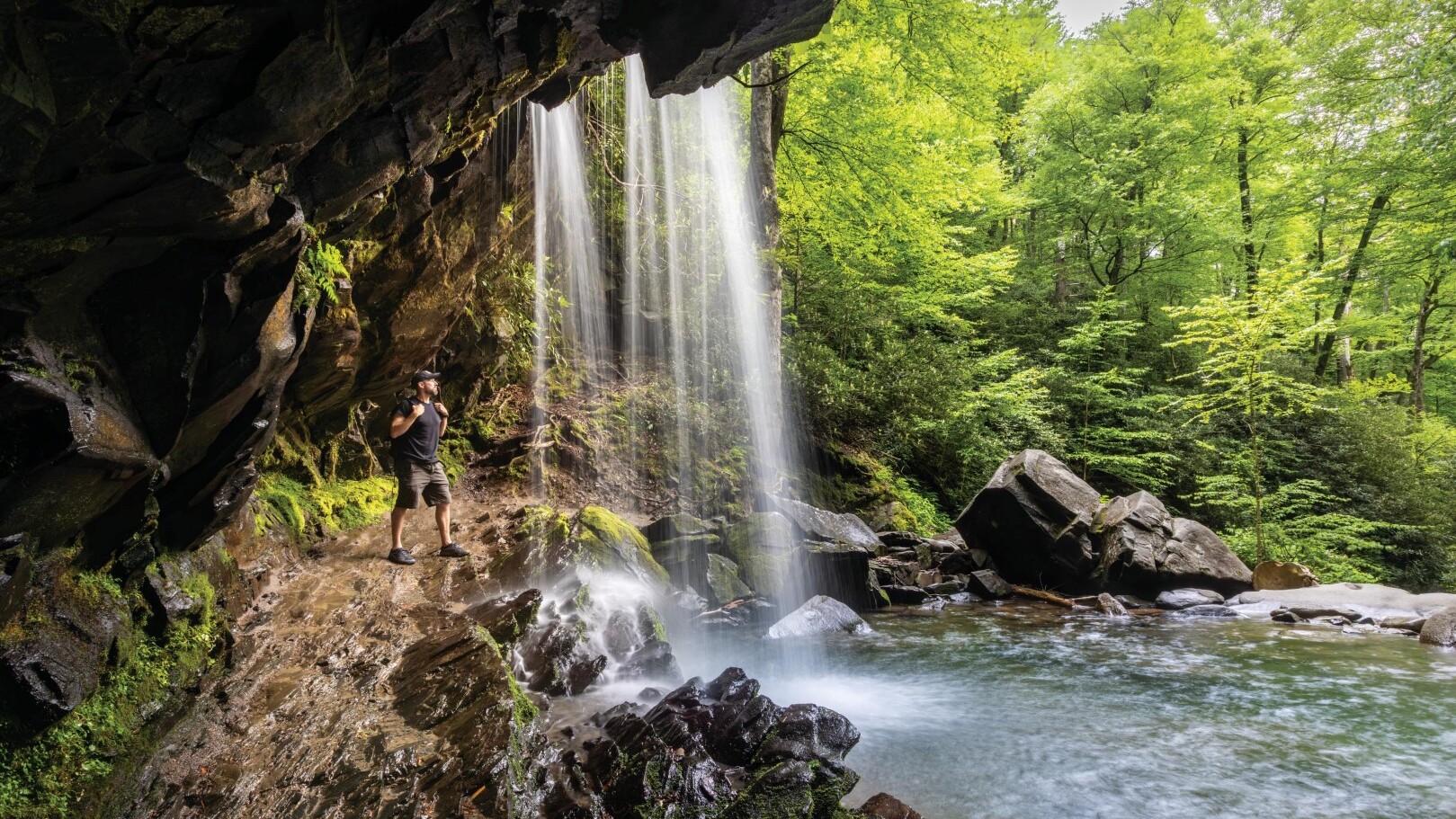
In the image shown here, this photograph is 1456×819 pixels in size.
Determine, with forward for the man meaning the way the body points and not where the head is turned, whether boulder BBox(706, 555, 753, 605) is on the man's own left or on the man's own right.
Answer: on the man's own left

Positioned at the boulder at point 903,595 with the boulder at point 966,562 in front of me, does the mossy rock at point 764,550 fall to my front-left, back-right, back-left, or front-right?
back-left

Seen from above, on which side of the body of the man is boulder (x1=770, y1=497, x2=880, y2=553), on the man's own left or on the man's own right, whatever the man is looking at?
on the man's own left

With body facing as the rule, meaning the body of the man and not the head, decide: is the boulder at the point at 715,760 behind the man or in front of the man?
in front

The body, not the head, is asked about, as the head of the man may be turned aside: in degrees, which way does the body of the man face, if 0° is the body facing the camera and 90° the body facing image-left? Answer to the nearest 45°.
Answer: approximately 315°

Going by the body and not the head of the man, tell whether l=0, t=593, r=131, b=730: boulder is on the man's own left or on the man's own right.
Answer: on the man's own right

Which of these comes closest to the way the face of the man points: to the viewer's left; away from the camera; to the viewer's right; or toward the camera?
to the viewer's right

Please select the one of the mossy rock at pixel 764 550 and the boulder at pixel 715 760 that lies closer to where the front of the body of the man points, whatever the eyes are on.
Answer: the boulder

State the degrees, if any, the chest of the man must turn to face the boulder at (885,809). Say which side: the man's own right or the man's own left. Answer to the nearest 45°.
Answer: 0° — they already face it
